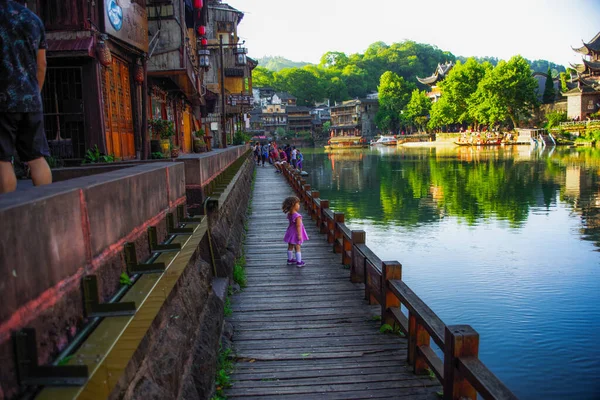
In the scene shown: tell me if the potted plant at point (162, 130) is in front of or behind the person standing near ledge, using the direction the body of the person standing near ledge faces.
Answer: in front

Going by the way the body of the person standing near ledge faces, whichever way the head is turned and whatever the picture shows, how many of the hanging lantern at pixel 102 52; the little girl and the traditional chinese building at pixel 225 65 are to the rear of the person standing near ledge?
0

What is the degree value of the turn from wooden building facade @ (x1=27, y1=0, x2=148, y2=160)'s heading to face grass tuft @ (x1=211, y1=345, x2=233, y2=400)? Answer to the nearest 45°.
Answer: approximately 45° to its right

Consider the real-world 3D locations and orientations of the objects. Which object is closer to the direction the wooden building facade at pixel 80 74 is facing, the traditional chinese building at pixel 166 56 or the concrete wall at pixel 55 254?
the concrete wall

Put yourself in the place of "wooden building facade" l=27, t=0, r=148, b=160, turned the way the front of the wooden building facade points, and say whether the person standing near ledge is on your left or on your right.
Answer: on your right

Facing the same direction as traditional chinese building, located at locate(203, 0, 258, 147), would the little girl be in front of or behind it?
in front

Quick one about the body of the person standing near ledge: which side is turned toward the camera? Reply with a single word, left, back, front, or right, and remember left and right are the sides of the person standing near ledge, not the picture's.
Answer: back

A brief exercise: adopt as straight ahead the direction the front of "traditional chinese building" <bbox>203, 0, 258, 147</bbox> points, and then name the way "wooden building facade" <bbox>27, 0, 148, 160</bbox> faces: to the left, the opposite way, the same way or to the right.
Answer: the same way

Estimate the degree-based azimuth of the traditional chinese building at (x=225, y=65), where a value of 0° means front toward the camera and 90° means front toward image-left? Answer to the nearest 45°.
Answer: approximately 315°

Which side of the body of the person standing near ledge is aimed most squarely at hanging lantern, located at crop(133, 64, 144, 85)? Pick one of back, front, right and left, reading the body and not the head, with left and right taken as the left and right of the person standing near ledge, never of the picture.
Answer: front

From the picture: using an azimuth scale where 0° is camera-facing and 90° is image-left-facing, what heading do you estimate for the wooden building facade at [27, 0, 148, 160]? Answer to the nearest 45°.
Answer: approximately 315°

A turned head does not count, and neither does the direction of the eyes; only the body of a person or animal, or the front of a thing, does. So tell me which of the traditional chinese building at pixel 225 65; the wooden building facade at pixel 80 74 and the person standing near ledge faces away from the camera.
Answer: the person standing near ledge

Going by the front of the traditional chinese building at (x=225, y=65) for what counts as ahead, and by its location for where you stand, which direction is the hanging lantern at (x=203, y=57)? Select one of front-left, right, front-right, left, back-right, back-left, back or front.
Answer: front-right

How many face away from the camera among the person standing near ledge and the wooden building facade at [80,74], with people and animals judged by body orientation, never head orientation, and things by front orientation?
1

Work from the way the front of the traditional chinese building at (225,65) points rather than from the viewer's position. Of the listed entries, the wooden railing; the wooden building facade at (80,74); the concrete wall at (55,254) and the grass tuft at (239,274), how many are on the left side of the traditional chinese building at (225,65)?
0

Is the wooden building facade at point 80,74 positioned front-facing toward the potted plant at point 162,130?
no

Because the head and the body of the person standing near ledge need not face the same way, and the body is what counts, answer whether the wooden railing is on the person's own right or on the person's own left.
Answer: on the person's own right

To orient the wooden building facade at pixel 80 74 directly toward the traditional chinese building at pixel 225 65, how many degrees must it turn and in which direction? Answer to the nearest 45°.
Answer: approximately 135° to its left

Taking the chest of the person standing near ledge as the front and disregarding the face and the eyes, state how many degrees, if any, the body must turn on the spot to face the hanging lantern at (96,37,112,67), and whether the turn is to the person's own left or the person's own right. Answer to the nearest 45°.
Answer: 0° — they already face it

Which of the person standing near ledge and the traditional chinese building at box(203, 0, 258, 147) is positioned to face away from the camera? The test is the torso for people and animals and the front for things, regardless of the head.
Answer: the person standing near ledge
